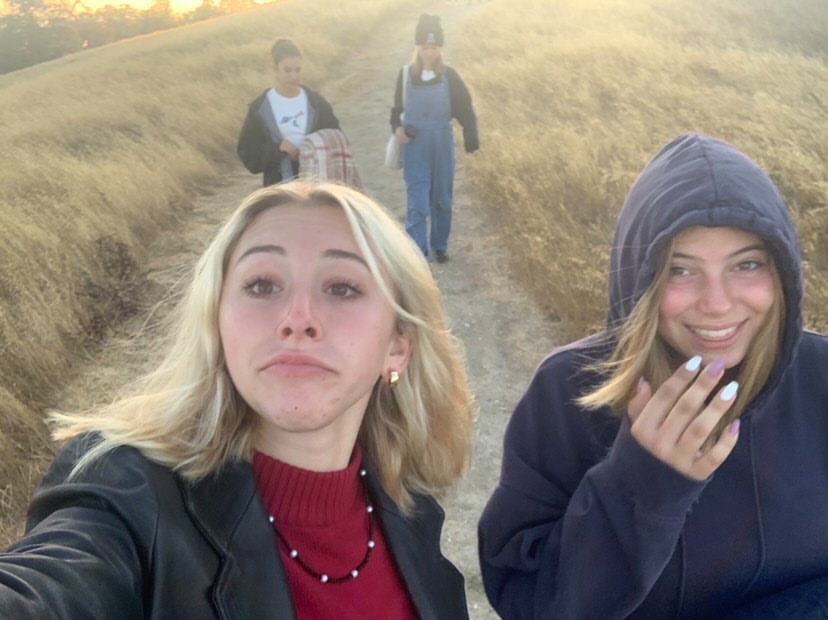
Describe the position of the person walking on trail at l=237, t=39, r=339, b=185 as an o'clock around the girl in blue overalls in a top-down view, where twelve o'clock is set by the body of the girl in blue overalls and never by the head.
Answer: The person walking on trail is roughly at 2 o'clock from the girl in blue overalls.

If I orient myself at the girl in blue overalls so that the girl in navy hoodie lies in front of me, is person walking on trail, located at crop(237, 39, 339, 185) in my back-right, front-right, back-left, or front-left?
front-right

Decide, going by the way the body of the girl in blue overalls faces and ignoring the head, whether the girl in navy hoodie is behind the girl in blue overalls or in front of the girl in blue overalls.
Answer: in front

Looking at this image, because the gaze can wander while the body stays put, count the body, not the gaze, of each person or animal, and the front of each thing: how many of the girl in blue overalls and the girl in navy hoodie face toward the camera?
2

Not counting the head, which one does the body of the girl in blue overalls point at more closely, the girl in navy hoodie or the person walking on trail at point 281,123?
the girl in navy hoodie

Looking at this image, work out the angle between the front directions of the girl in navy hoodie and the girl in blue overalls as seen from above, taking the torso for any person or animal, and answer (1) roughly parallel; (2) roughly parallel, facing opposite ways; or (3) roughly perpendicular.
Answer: roughly parallel

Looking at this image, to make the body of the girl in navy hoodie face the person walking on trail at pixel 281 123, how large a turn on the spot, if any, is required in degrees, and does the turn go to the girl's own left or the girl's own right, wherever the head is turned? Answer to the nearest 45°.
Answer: approximately 135° to the girl's own right

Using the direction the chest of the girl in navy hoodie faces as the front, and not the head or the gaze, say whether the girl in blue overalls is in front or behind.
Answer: behind

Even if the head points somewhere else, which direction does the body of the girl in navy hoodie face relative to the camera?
toward the camera

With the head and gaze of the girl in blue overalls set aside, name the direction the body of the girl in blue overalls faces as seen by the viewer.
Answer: toward the camera
